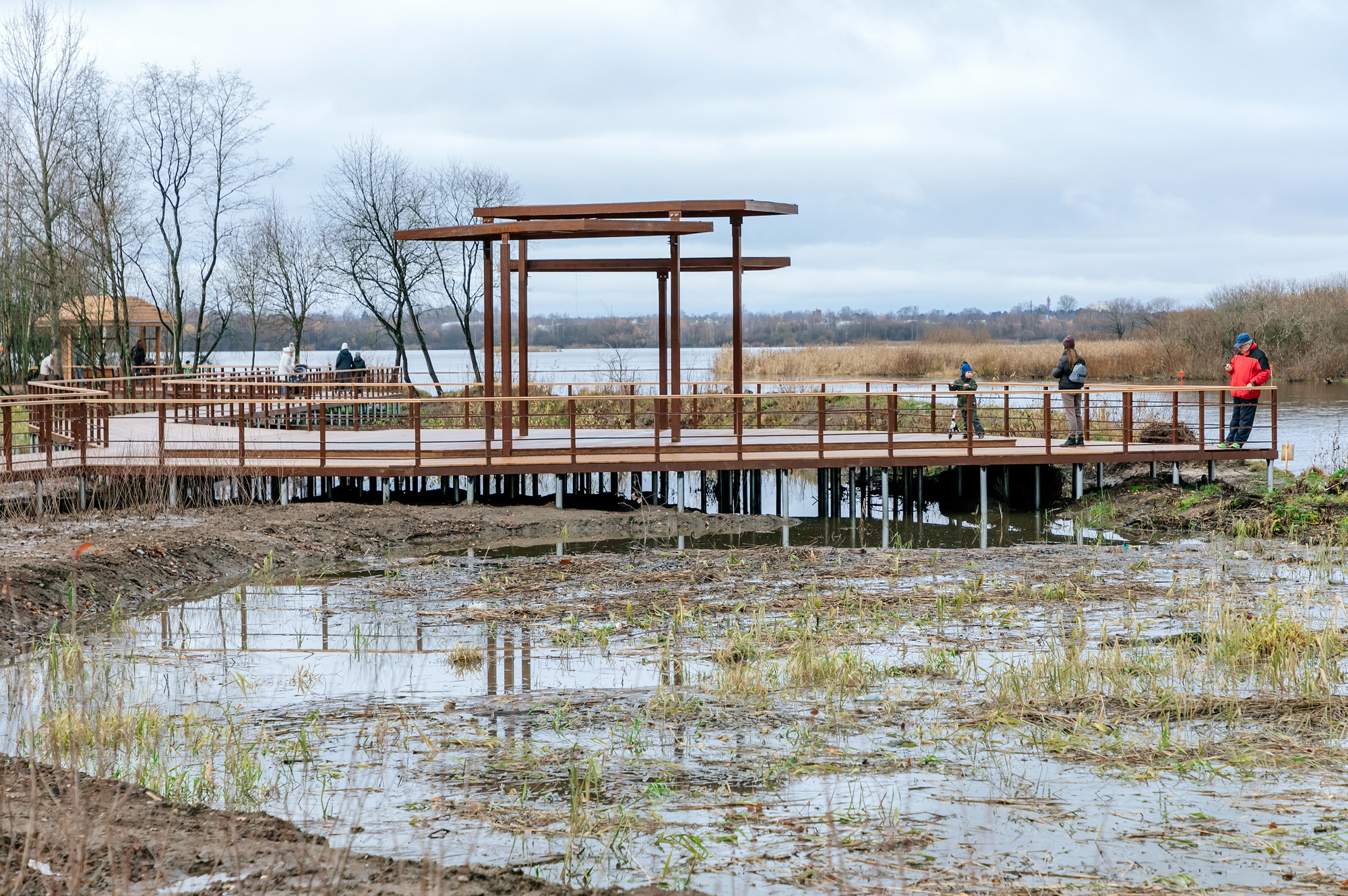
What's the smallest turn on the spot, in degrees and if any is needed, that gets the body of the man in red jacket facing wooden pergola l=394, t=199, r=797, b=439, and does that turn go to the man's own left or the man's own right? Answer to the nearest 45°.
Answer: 0° — they already face it

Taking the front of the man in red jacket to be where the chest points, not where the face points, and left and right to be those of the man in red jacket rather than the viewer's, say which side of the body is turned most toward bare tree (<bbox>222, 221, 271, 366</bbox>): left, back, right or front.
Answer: right

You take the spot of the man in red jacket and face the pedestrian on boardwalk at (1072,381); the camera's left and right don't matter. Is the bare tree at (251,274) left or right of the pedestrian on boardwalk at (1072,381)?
right

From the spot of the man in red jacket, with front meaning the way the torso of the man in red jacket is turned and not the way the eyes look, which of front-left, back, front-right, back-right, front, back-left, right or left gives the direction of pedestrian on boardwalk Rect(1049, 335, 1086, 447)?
front-right

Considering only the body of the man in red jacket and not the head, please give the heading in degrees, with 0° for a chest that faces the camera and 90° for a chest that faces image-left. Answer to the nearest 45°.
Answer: approximately 45°

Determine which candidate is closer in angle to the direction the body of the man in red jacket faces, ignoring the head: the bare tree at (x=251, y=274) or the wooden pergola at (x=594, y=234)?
the wooden pergola
